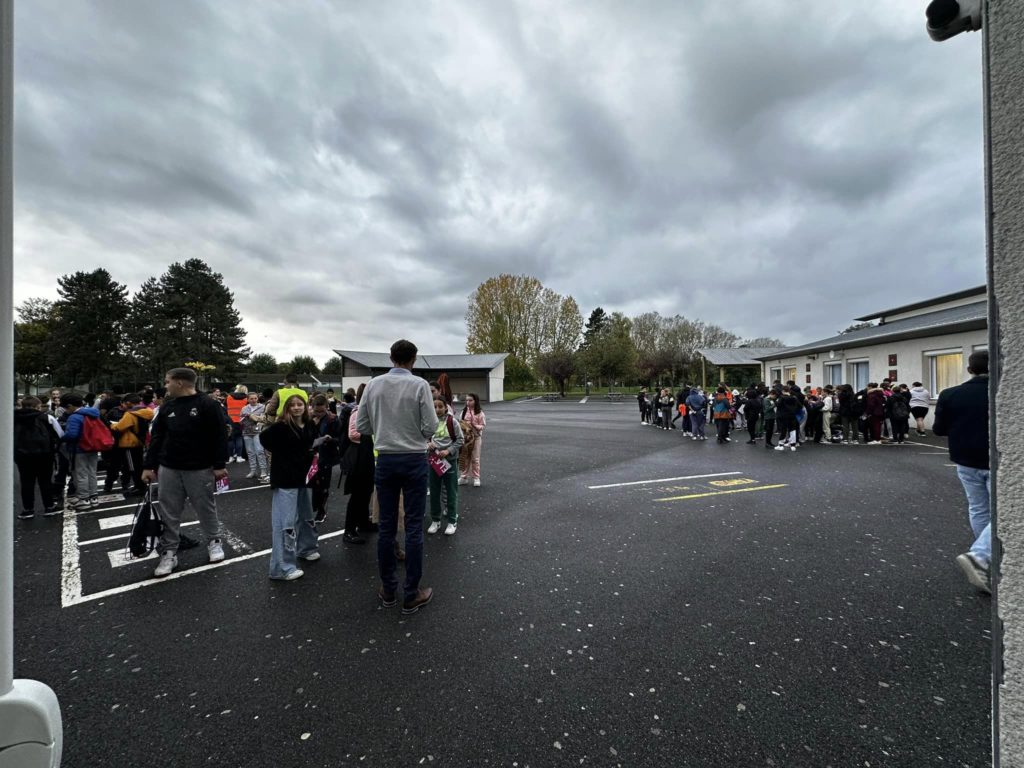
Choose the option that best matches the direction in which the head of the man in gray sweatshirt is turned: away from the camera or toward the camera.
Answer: away from the camera

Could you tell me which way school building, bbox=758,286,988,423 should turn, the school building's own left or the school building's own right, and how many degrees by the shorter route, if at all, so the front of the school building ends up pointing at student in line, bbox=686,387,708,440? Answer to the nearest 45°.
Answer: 0° — it already faces them

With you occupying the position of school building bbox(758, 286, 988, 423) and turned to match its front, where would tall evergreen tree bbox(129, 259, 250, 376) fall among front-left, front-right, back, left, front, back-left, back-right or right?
front-right

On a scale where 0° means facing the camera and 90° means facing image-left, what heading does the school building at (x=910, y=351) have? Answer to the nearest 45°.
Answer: approximately 45°

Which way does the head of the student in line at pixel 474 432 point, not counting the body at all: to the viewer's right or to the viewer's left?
to the viewer's left

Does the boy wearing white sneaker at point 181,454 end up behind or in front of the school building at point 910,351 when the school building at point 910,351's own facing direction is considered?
in front

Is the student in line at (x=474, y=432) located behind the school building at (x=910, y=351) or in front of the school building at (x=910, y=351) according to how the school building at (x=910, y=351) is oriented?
in front

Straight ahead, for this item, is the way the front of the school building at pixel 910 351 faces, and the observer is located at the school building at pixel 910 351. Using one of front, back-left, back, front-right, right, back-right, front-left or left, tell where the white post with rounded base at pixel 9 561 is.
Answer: front-left

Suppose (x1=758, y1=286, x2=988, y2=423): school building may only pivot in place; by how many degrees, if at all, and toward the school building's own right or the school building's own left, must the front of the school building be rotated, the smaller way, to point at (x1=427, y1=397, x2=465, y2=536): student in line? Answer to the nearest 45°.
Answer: approximately 45° to the school building's own left

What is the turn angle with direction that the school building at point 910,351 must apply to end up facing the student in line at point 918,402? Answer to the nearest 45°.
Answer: approximately 45° to its left

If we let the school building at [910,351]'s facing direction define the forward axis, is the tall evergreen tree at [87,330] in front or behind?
in front
